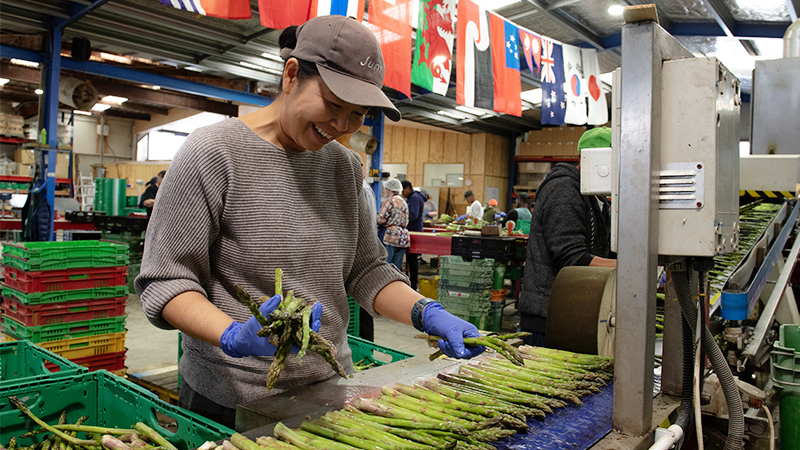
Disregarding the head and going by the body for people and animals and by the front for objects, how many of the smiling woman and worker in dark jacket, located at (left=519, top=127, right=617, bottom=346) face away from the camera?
0

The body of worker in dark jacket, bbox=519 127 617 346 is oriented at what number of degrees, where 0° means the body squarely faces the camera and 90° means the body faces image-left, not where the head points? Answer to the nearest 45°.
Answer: approximately 270°

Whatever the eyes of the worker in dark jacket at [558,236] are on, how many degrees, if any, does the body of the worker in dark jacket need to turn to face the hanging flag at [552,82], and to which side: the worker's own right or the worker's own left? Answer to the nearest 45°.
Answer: approximately 90° to the worker's own left

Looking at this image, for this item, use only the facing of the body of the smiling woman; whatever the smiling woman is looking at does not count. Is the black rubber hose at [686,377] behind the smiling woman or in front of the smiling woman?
in front

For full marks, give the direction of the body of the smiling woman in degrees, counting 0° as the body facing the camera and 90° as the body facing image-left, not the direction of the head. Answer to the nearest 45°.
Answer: approximately 315°

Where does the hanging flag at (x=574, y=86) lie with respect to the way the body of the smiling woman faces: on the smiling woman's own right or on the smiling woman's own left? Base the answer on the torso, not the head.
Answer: on the smiling woman's own left

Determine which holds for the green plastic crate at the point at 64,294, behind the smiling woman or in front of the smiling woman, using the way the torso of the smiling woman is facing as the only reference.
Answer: behind

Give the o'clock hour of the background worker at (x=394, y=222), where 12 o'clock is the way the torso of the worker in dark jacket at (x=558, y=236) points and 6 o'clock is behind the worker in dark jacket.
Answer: The background worker is roughly at 8 o'clock from the worker in dark jacket.

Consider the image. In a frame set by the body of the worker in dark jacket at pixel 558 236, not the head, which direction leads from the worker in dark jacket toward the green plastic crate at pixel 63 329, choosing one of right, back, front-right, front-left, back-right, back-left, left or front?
back

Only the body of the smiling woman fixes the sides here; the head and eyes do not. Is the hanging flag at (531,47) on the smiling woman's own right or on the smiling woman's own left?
on the smiling woman's own left
